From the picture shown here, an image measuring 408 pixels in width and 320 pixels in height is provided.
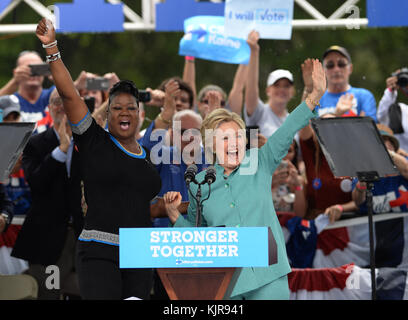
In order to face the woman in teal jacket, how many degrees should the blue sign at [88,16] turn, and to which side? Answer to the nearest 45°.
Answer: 0° — it already faces them

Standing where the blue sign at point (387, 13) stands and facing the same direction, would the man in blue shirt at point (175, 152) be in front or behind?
in front

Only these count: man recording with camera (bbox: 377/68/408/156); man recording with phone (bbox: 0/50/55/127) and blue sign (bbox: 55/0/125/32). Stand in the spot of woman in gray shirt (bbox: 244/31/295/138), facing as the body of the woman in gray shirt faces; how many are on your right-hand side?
2

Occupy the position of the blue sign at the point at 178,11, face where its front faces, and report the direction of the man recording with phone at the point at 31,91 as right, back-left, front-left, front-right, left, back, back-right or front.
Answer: right

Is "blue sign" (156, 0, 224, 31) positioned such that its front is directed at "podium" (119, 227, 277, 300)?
yes

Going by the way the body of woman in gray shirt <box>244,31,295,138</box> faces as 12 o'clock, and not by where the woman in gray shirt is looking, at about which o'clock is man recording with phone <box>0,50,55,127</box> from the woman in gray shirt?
The man recording with phone is roughly at 3 o'clock from the woman in gray shirt.

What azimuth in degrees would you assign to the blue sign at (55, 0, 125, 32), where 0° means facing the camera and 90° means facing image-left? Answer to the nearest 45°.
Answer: approximately 0°

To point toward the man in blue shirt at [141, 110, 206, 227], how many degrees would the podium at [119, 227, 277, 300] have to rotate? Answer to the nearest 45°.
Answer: approximately 180°

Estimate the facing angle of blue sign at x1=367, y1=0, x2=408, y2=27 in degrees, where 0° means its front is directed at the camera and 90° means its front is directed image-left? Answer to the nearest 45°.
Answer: approximately 0°
